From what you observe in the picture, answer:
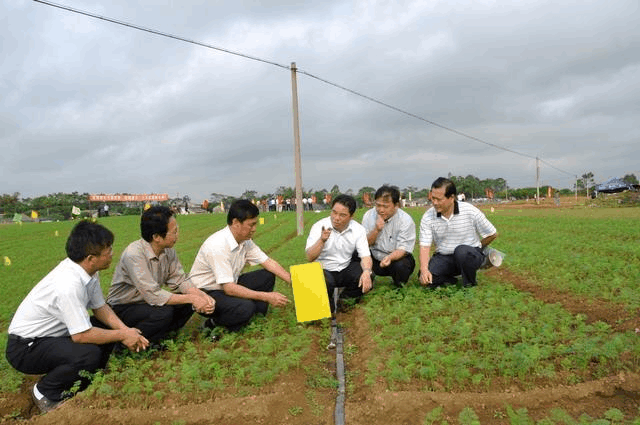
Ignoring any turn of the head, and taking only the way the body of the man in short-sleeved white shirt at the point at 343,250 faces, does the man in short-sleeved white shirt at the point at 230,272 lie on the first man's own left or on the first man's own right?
on the first man's own right

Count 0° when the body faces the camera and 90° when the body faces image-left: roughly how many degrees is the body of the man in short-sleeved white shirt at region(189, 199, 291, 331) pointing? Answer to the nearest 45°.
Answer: approximately 315°

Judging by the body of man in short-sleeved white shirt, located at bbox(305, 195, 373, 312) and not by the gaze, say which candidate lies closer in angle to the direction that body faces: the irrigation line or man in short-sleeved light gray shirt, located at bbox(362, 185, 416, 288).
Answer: the irrigation line

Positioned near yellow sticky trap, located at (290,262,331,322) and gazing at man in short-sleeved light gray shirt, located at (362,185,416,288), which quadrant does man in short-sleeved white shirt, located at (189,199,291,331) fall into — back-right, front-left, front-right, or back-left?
back-left

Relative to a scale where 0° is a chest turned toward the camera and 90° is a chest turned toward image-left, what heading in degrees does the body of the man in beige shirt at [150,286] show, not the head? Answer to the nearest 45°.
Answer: approximately 315°

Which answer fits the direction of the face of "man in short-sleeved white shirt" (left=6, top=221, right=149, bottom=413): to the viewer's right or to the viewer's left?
to the viewer's right

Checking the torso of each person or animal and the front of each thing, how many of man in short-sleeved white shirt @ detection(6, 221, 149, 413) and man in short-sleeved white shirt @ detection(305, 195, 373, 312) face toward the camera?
1

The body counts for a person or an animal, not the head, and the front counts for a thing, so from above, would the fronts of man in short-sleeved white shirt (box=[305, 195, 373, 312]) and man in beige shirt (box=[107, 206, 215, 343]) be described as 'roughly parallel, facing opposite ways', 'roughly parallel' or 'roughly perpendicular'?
roughly perpendicular

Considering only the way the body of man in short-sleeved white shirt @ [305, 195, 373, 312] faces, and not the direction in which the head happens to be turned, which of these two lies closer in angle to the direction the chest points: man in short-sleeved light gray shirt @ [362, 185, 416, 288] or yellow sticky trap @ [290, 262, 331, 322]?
the yellow sticky trap

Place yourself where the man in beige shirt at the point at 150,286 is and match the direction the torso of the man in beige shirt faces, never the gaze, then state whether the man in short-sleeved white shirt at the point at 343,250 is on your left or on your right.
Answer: on your left

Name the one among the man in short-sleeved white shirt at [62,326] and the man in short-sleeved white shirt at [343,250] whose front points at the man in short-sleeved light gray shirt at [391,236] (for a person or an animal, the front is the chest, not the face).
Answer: the man in short-sleeved white shirt at [62,326]

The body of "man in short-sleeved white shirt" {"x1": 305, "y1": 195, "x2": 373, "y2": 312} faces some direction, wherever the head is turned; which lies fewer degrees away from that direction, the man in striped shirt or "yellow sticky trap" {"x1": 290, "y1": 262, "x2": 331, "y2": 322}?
the yellow sticky trap

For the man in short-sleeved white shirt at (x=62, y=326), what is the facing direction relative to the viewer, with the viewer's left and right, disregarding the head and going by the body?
facing to the right of the viewer

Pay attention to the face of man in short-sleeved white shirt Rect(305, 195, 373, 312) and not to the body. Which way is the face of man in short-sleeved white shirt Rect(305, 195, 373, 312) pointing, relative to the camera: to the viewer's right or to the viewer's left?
to the viewer's left

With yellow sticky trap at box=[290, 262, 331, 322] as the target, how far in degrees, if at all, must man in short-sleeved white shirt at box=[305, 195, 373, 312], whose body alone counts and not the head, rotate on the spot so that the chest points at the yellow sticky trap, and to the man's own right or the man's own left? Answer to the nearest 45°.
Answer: approximately 45° to the man's own right

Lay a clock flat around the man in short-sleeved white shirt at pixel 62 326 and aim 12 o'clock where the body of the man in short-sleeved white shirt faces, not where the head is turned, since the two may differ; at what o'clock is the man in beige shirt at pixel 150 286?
The man in beige shirt is roughly at 11 o'clock from the man in short-sleeved white shirt.
